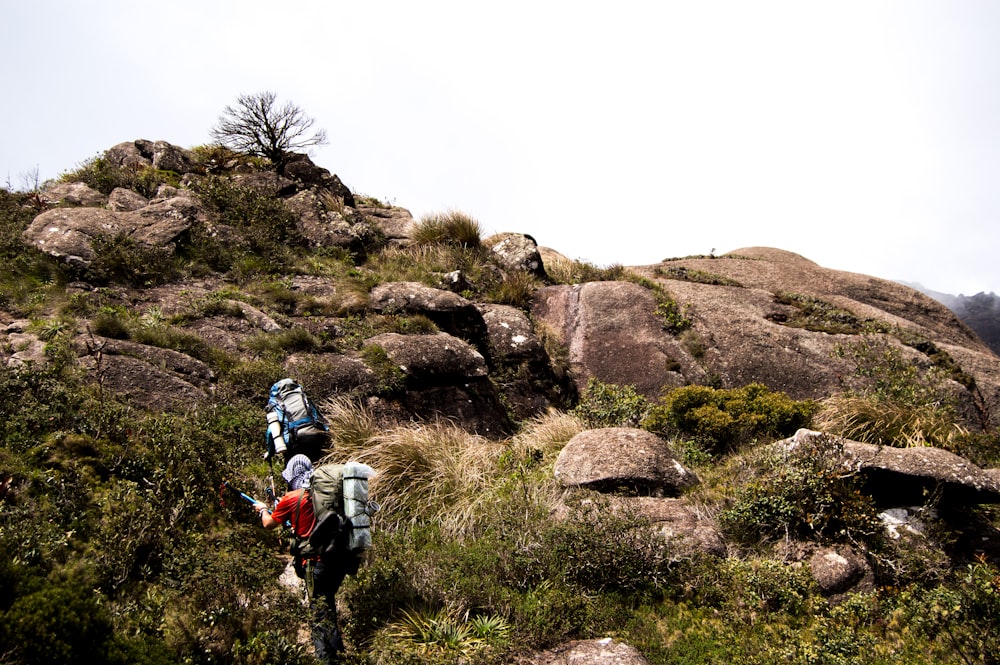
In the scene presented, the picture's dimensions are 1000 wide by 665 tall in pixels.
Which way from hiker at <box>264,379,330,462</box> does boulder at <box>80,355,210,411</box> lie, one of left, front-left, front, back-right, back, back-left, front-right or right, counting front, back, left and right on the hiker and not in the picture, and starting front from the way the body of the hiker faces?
front-left

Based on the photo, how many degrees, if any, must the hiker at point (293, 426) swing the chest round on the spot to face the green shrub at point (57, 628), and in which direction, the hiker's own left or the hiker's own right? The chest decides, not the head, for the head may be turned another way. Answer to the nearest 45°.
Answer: approximately 135° to the hiker's own left

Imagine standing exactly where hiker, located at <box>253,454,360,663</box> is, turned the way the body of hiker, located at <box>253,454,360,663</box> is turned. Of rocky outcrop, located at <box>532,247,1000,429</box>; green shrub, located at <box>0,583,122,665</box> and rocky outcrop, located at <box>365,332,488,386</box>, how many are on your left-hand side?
1

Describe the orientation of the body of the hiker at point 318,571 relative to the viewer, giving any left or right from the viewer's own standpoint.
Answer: facing away from the viewer and to the left of the viewer

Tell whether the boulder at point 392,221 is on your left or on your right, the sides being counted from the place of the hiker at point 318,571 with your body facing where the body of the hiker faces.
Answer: on your right

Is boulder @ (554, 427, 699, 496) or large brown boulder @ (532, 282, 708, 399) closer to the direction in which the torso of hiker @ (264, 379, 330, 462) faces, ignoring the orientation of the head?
the large brown boulder

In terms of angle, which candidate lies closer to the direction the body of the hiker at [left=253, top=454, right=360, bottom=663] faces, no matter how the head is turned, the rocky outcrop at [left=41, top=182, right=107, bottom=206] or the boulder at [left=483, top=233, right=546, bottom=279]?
the rocky outcrop

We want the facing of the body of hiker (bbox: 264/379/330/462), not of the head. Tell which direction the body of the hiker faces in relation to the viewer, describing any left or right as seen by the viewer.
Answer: facing away from the viewer

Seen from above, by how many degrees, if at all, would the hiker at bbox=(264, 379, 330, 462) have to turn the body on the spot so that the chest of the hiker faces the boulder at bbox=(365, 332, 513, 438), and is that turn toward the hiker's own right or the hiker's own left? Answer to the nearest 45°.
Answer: approximately 45° to the hiker's own right

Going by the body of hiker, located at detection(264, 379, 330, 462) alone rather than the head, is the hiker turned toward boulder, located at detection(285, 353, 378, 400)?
yes

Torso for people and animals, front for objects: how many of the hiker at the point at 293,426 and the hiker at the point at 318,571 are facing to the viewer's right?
0

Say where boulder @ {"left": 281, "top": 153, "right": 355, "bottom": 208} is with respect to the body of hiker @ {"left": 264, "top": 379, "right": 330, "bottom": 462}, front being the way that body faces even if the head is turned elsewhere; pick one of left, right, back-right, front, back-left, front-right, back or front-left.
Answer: front

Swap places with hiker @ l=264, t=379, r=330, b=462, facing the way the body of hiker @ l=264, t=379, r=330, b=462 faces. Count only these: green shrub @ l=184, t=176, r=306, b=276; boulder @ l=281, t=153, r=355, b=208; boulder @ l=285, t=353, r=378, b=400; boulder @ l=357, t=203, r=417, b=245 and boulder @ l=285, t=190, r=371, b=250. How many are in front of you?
5

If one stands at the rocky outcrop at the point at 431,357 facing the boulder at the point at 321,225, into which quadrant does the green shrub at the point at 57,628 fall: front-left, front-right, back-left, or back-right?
back-left

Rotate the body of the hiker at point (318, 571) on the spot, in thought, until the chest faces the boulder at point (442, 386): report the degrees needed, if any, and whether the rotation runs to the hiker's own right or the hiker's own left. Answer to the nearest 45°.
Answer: approximately 45° to the hiker's own right

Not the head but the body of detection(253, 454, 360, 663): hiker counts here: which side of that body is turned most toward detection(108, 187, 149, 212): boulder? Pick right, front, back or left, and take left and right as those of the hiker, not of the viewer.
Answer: front

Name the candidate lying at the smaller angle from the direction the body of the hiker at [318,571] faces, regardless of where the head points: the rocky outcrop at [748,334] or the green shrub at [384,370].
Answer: the green shrub
